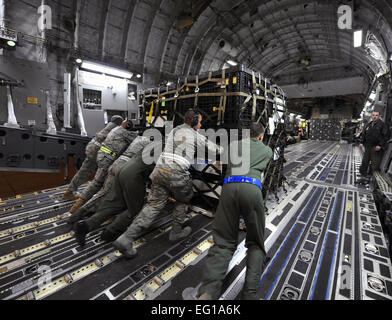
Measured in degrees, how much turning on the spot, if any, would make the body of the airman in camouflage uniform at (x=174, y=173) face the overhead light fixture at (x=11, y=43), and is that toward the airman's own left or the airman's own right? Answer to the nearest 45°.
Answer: approximately 90° to the airman's own left

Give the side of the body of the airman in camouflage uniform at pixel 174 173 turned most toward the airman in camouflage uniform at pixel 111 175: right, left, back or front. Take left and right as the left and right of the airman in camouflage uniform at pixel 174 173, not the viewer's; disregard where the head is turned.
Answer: left

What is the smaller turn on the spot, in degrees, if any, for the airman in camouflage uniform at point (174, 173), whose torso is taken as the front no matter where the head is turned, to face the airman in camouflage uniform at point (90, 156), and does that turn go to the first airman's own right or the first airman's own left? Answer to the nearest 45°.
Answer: approximately 90° to the first airman's own left

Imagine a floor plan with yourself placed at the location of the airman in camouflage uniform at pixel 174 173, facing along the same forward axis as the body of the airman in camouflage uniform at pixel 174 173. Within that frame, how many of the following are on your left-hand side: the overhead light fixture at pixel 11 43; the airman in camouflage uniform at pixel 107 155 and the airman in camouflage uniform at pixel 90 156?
3

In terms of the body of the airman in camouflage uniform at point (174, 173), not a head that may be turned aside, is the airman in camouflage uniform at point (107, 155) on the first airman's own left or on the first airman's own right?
on the first airman's own left

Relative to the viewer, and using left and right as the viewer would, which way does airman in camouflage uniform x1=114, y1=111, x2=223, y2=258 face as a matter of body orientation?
facing away from the viewer and to the right of the viewer

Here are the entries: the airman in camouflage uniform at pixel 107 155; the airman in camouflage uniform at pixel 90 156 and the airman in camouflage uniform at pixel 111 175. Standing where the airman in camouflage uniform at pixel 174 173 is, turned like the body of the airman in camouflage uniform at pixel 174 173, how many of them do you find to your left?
3
